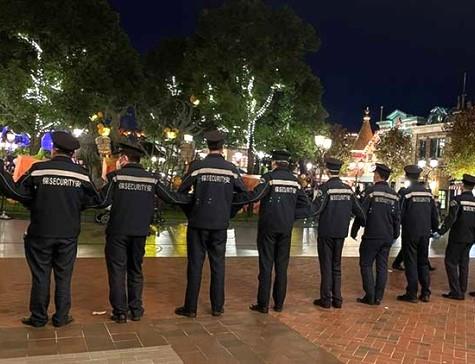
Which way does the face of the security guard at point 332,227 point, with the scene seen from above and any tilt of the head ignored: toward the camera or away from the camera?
away from the camera

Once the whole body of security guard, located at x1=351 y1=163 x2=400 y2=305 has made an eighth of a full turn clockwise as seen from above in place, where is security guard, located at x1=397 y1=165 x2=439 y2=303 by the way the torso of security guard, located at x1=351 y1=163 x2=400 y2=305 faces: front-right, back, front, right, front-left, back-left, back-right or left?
front-right

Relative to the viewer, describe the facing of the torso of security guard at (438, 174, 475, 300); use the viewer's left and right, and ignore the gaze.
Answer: facing away from the viewer and to the left of the viewer

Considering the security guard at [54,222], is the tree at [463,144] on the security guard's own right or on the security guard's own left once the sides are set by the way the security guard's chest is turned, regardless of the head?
on the security guard's own right

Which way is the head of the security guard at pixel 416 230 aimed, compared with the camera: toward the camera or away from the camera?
away from the camera

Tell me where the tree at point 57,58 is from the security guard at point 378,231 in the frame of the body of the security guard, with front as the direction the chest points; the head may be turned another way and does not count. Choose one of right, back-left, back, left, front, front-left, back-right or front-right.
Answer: front

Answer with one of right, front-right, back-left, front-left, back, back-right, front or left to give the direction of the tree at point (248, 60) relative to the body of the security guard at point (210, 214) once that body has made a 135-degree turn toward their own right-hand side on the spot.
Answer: back-left

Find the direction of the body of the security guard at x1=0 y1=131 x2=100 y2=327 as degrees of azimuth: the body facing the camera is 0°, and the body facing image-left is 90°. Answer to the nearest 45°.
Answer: approximately 180°

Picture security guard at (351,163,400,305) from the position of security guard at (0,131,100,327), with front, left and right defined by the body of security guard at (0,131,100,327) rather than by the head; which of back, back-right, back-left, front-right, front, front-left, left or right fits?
right

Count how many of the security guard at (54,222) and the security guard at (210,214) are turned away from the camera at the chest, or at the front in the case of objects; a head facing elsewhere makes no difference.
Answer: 2

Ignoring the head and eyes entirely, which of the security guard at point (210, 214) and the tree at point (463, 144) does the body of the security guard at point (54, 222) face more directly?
the tree

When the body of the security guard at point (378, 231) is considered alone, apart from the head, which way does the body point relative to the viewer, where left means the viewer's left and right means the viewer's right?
facing away from the viewer and to the left of the viewer

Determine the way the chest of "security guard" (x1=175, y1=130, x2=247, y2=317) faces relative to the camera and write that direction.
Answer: away from the camera

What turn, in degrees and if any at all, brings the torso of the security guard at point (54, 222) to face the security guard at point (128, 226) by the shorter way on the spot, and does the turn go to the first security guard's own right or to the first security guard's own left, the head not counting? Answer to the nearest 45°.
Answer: approximately 90° to the first security guard's own right

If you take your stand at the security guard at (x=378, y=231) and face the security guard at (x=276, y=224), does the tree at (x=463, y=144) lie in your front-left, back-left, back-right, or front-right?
back-right
